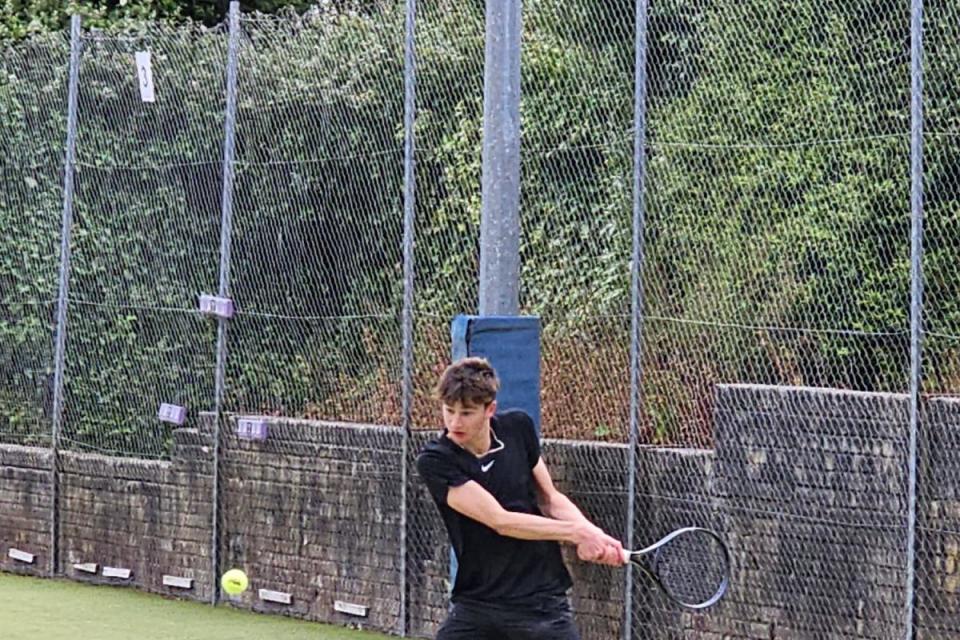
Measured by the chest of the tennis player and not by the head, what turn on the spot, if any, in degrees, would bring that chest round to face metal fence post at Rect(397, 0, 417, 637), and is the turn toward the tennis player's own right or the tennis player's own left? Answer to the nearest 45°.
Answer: approximately 180°

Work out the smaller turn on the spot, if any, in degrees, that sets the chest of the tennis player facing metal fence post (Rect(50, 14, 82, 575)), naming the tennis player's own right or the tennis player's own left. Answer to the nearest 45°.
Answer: approximately 135° to the tennis player's own right

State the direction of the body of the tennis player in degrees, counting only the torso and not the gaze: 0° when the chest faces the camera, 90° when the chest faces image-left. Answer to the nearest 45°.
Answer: approximately 0°

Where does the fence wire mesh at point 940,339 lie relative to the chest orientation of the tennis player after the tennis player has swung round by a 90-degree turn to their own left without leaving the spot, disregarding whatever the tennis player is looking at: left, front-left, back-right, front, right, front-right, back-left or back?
front-left

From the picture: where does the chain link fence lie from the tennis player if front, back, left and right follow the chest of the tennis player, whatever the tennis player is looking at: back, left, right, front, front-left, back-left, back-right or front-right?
back

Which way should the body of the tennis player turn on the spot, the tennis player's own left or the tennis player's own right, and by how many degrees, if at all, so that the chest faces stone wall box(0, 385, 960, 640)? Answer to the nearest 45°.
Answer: approximately 180°

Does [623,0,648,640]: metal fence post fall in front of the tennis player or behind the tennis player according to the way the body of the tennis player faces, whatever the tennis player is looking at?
behind
